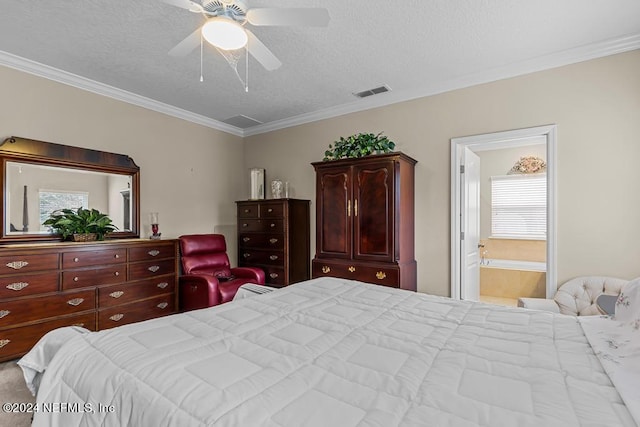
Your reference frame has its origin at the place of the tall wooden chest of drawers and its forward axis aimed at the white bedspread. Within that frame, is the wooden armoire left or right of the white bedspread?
left

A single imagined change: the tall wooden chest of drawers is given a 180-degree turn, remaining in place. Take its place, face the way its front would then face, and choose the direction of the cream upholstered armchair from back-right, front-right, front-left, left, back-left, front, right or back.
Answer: right

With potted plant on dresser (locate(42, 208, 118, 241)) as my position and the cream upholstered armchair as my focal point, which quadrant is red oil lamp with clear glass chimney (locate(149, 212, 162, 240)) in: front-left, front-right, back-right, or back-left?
front-left

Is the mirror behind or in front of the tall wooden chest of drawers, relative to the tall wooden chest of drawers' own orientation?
in front

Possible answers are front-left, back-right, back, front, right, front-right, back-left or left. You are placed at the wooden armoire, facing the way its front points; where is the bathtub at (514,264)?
back

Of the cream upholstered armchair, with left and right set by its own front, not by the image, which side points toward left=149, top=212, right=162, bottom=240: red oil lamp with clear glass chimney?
front

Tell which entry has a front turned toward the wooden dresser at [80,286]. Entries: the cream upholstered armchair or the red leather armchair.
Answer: the cream upholstered armchair

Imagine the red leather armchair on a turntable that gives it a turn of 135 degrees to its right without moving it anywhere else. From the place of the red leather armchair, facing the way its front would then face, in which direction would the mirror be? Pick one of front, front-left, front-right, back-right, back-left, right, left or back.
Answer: front

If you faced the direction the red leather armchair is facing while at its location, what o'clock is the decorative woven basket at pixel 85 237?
The decorative woven basket is roughly at 4 o'clock from the red leather armchair.

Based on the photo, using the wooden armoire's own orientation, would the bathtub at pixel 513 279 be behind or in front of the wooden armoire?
behind

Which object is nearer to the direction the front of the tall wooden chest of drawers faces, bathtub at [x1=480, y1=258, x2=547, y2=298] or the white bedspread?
the white bedspread

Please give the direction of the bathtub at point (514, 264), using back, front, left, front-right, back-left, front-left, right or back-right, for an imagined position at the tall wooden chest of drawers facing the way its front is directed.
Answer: back-left

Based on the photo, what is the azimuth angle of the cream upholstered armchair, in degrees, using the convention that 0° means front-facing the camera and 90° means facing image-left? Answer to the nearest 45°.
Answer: approximately 45°

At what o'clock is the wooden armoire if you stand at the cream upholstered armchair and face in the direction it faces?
The wooden armoire is roughly at 1 o'clock from the cream upholstered armchair.

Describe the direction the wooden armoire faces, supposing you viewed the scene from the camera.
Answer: facing the viewer and to the left of the viewer

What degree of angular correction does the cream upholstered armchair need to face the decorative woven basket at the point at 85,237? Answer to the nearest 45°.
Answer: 0° — it already faces it

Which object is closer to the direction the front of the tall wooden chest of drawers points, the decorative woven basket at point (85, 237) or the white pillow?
the decorative woven basket

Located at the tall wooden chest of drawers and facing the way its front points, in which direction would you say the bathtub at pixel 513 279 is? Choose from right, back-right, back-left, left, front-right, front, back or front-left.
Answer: back-left

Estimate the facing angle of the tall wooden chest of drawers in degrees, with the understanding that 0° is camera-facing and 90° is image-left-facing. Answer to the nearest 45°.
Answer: approximately 45°
